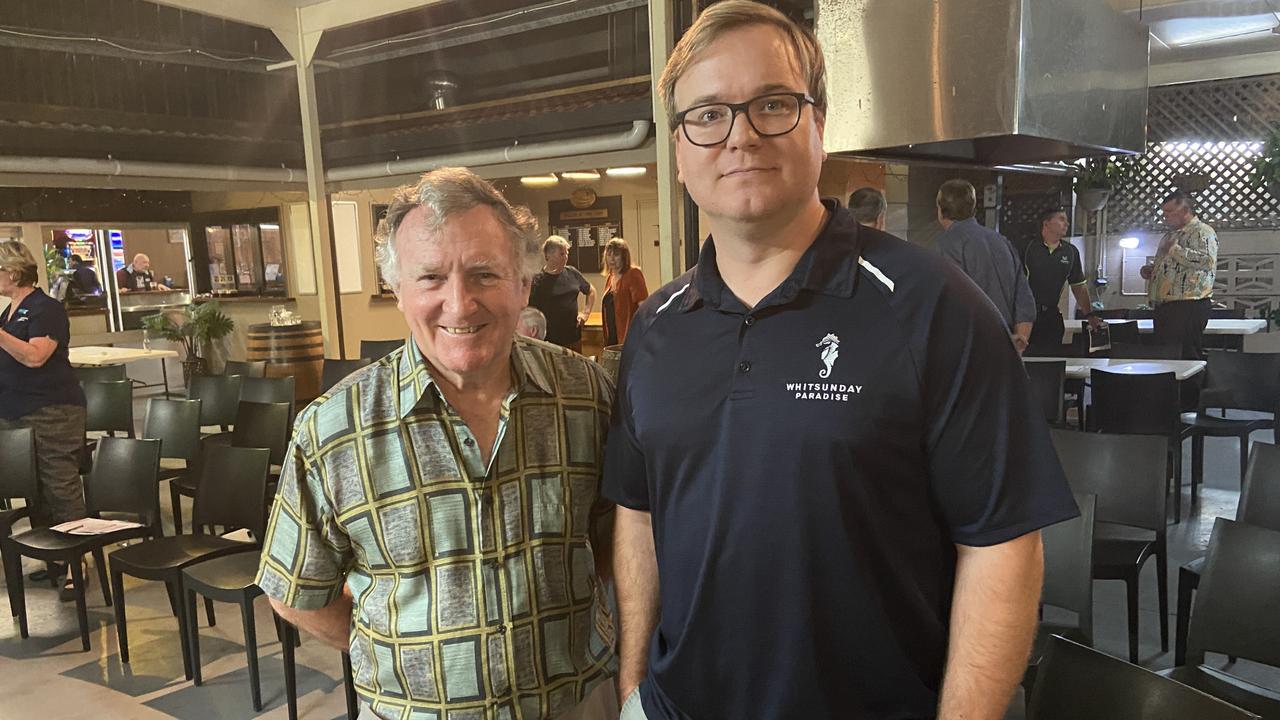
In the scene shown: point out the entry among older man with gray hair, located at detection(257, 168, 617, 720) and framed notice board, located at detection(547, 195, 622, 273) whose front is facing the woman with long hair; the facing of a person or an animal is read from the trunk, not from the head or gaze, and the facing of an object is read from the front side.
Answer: the framed notice board

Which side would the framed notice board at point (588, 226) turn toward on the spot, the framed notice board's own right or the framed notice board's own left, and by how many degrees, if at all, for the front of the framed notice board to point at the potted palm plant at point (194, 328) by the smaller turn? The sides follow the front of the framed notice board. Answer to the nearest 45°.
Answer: approximately 90° to the framed notice board's own right

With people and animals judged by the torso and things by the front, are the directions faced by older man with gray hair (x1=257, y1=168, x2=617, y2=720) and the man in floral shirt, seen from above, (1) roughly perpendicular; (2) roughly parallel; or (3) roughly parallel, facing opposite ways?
roughly perpendicular
